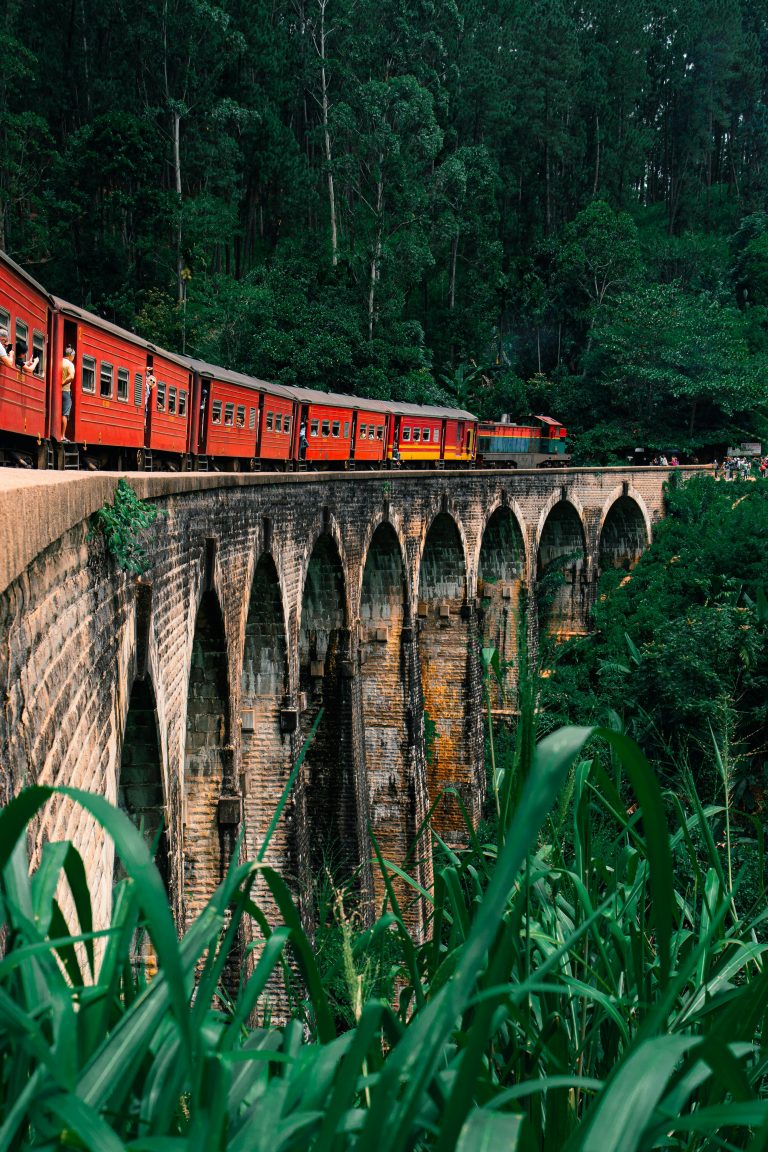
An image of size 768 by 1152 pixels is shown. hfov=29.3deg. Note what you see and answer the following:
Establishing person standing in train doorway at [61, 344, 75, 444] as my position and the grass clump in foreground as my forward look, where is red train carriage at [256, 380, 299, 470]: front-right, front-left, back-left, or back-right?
back-left

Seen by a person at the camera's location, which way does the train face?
facing away from the viewer and to the right of the viewer

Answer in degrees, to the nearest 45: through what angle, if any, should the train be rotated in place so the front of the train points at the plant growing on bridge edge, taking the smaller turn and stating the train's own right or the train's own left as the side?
approximately 135° to the train's own right

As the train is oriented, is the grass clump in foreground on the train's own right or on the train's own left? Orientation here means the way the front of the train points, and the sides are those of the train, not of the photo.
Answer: on the train's own right
